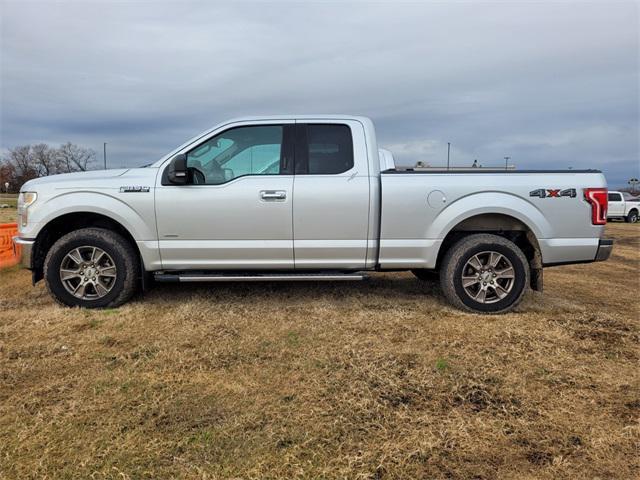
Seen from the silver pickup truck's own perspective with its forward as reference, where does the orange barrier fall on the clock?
The orange barrier is roughly at 1 o'clock from the silver pickup truck.

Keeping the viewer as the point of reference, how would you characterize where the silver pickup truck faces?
facing to the left of the viewer
